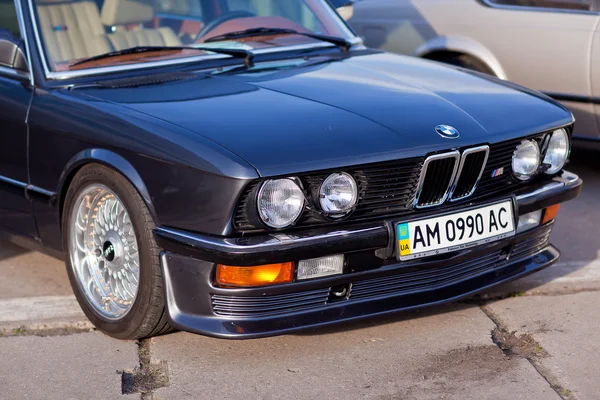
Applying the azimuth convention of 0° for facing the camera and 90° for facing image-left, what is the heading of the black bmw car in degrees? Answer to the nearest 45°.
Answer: approximately 315°

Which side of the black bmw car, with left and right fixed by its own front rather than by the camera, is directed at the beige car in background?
left
